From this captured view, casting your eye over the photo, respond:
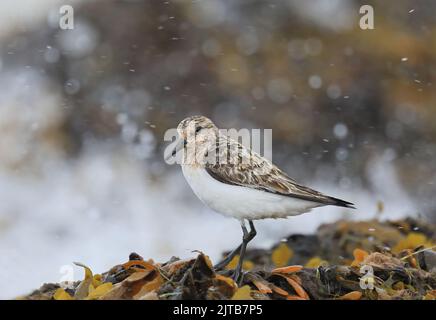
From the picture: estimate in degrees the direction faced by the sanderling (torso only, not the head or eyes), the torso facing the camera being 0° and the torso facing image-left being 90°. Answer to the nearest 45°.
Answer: approximately 90°
